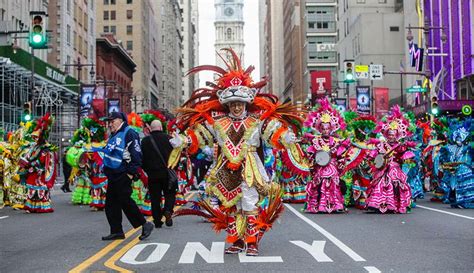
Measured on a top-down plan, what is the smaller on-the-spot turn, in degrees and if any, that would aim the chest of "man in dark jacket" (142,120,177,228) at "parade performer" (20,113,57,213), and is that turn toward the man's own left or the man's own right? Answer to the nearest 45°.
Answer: approximately 45° to the man's own left

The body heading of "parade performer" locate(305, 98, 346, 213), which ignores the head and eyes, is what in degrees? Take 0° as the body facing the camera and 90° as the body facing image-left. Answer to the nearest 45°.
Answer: approximately 0°

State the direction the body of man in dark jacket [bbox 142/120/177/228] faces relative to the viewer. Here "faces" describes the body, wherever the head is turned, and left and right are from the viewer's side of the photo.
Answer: facing away from the viewer

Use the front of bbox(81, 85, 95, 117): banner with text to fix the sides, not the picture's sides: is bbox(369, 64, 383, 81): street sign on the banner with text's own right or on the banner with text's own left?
on the banner with text's own left

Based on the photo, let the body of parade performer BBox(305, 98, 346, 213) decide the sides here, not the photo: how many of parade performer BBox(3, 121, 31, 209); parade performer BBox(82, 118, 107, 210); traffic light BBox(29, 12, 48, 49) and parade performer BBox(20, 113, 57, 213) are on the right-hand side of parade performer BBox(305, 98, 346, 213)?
4

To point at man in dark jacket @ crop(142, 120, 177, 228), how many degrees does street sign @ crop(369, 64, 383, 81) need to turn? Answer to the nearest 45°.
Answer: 0° — it already faces them

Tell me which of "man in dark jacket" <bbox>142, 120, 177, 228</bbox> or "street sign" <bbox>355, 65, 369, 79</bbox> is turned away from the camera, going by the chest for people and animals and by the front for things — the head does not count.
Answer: the man in dark jacket

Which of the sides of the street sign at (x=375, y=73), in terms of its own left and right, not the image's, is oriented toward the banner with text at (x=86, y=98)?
right
